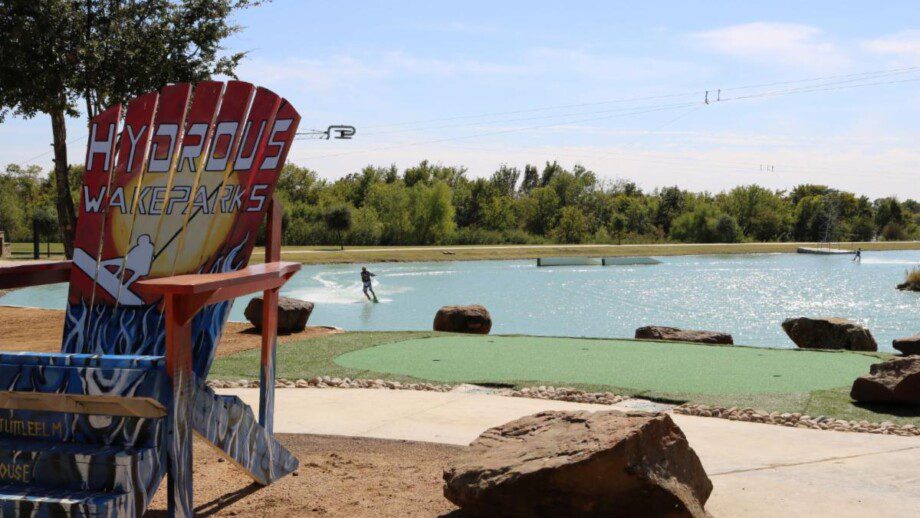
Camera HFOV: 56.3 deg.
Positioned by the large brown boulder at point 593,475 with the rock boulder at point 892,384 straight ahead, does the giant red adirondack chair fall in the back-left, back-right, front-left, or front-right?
back-left

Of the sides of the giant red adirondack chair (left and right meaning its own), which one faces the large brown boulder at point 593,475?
left

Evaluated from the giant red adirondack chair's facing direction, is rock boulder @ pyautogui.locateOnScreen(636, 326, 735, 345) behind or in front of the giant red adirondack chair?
behind
